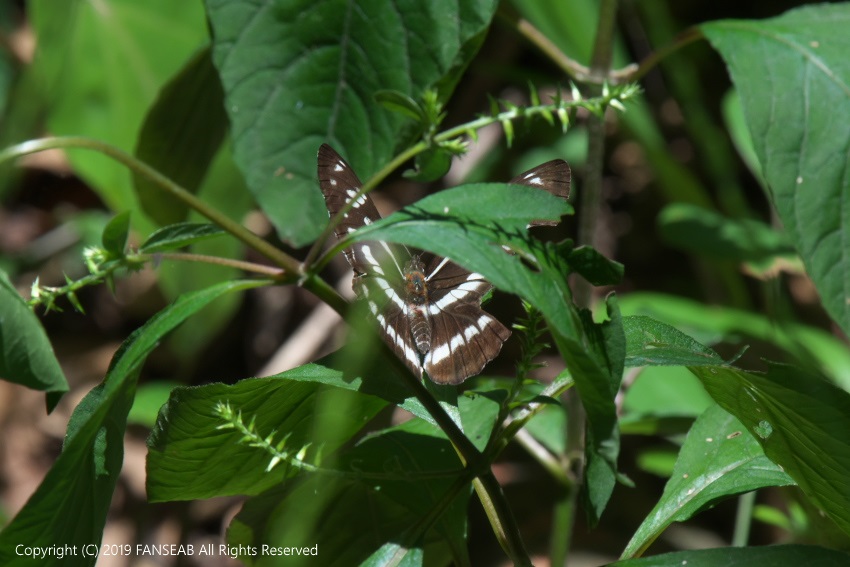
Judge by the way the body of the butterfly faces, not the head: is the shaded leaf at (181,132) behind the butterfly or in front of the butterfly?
in front

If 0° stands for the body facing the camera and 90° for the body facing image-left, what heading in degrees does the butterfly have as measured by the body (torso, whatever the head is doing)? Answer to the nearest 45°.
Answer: approximately 180°
